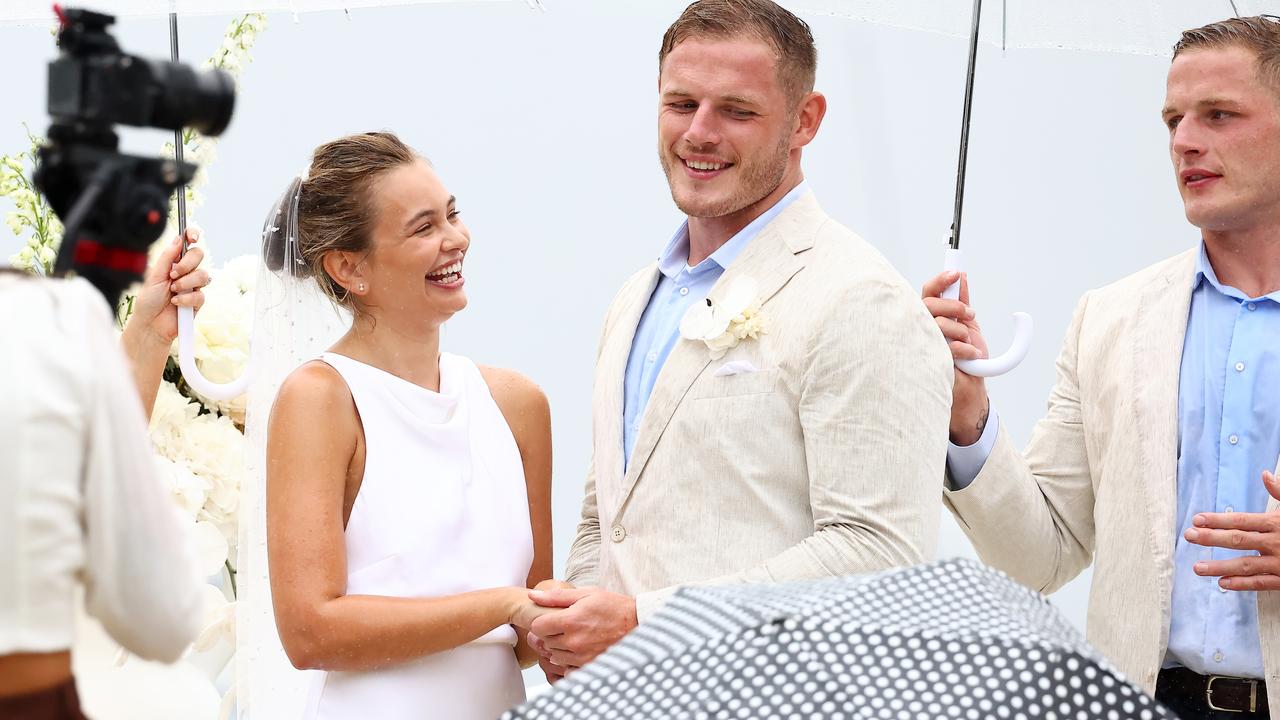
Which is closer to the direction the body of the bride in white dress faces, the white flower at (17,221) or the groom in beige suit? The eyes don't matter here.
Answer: the groom in beige suit

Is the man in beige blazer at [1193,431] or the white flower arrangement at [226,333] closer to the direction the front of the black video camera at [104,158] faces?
the man in beige blazer

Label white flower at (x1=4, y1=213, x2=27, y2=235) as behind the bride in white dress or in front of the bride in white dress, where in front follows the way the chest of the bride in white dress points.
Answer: behind

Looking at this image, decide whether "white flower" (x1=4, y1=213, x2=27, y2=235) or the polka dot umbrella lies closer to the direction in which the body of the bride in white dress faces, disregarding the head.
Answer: the polka dot umbrella

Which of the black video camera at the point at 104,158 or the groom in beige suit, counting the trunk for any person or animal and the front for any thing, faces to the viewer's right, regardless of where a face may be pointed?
the black video camera

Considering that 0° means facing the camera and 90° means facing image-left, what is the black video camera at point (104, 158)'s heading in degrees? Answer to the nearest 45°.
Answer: approximately 270°

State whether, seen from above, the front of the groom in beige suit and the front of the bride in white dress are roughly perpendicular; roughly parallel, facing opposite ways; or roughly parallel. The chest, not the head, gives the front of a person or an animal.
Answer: roughly perpendicular

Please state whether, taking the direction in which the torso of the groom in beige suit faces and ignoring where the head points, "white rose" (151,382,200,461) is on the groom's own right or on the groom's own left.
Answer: on the groom's own right

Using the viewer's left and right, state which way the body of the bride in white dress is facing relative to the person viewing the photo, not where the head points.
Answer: facing the viewer and to the right of the viewer

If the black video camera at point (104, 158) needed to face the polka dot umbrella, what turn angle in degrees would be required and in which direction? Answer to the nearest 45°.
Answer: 0° — it already faces it

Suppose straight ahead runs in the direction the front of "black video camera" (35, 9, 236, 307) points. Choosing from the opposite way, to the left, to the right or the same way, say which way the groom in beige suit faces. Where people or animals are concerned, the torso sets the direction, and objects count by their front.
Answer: the opposite way

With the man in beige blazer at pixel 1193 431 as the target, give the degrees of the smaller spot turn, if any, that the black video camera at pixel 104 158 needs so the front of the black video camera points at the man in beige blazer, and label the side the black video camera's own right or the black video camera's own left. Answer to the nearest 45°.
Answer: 0° — it already faces them

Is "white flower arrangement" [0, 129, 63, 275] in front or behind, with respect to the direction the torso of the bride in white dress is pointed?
behind

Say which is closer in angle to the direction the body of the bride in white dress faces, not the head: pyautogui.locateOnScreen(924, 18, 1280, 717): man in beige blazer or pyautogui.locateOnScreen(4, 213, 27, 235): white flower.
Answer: the man in beige blazer

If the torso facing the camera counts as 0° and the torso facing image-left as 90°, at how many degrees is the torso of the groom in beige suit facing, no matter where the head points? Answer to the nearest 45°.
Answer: approximately 45°

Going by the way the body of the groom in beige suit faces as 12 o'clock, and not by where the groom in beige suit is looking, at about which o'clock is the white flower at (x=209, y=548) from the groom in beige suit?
The white flower is roughly at 2 o'clock from the groom in beige suit.

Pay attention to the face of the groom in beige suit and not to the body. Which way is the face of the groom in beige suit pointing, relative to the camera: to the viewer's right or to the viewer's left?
to the viewer's left
